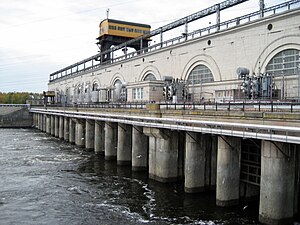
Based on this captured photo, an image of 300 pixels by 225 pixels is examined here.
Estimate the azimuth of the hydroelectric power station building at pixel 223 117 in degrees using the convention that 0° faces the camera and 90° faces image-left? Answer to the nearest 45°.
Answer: approximately 45°
